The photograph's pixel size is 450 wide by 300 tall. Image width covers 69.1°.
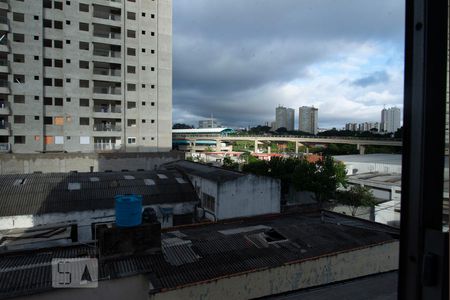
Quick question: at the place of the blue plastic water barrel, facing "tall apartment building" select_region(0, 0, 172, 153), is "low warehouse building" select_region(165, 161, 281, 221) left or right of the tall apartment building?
right

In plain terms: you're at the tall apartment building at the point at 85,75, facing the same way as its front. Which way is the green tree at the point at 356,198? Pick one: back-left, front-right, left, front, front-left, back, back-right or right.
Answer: front-left

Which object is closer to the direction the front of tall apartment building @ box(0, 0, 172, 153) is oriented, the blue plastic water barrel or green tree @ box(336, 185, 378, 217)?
the blue plastic water barrel

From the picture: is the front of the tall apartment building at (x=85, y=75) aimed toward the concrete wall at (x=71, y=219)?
yes

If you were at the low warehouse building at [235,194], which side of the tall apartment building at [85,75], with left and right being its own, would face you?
front

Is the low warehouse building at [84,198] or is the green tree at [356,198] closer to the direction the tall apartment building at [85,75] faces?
the low warehouse building

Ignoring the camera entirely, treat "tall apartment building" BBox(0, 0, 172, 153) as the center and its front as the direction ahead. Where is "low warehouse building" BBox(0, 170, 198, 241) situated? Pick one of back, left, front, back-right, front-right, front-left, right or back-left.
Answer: front

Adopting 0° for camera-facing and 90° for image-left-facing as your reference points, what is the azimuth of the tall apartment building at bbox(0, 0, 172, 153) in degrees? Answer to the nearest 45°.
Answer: approximately 0°

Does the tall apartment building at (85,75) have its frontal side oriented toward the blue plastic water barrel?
yes
